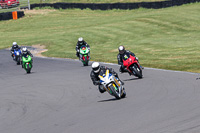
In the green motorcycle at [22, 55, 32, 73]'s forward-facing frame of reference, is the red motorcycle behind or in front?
in front

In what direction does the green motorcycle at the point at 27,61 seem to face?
toward the camera

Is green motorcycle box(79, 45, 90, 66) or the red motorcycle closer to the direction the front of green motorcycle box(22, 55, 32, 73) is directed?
the red motorcycle

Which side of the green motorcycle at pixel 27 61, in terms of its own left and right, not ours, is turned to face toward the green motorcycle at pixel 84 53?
left
